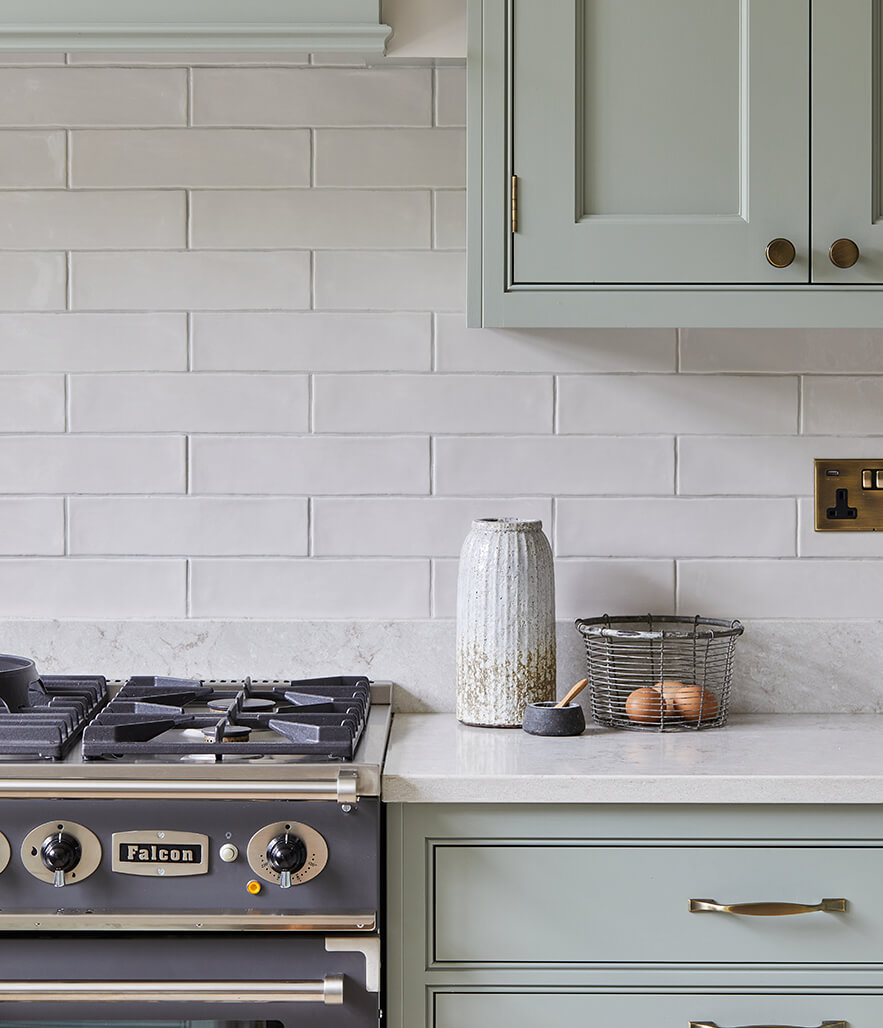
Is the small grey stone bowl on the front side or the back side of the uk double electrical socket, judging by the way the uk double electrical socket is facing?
on the front side

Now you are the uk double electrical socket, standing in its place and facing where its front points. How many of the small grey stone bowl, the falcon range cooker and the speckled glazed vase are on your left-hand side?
0

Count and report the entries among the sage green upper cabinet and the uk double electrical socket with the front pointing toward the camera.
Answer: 2

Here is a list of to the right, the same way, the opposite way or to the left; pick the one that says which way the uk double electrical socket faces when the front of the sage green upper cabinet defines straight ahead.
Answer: the same way

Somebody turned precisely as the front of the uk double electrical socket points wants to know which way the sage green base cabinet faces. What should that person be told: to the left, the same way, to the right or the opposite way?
the same way

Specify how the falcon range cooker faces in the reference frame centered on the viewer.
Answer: facing the viewer

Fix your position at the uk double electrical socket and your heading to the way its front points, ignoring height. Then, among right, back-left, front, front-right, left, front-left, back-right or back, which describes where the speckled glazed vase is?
front-right

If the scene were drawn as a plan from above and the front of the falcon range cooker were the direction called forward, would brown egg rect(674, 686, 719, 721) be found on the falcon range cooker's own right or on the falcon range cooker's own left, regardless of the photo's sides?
on the falcon range cooker's own left

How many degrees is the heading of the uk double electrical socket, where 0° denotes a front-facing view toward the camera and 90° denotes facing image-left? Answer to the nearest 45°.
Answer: approximately 0°

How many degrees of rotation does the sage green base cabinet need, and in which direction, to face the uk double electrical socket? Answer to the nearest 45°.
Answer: approximately 135° to its left
